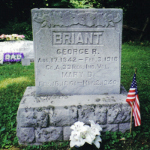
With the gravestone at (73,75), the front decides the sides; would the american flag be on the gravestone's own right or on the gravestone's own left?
on the gravestone's own left

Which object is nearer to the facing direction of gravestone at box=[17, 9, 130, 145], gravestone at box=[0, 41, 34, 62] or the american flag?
the american flag

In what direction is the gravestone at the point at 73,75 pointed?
toward the camera

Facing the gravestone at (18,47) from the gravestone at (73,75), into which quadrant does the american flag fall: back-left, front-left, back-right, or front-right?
back-right

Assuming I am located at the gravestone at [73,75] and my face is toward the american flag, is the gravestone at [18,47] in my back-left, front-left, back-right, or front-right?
back-left

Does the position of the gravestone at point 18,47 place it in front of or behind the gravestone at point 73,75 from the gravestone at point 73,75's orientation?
behind
